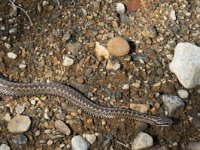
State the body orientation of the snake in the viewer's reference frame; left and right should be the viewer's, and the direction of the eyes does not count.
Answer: facing to the right of the viewer

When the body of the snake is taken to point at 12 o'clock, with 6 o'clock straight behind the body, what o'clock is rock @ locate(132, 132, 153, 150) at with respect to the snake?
The rock is roughly at 1 o'clock from the snake.

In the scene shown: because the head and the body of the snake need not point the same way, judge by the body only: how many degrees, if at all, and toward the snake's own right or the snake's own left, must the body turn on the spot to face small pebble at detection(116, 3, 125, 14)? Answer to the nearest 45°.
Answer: approximately 45° to the snake's own left

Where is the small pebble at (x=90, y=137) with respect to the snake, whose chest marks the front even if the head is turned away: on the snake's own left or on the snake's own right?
on the snake's own right

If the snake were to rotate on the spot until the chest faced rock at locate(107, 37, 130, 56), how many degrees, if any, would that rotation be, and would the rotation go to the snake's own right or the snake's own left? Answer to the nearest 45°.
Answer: approximately 45° to the snake's own left

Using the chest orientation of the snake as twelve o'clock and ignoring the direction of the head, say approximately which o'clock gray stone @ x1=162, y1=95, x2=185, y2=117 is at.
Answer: The gray stone is roughly at 12 o'clock from the snake.

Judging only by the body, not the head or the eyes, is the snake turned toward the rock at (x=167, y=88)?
yes
